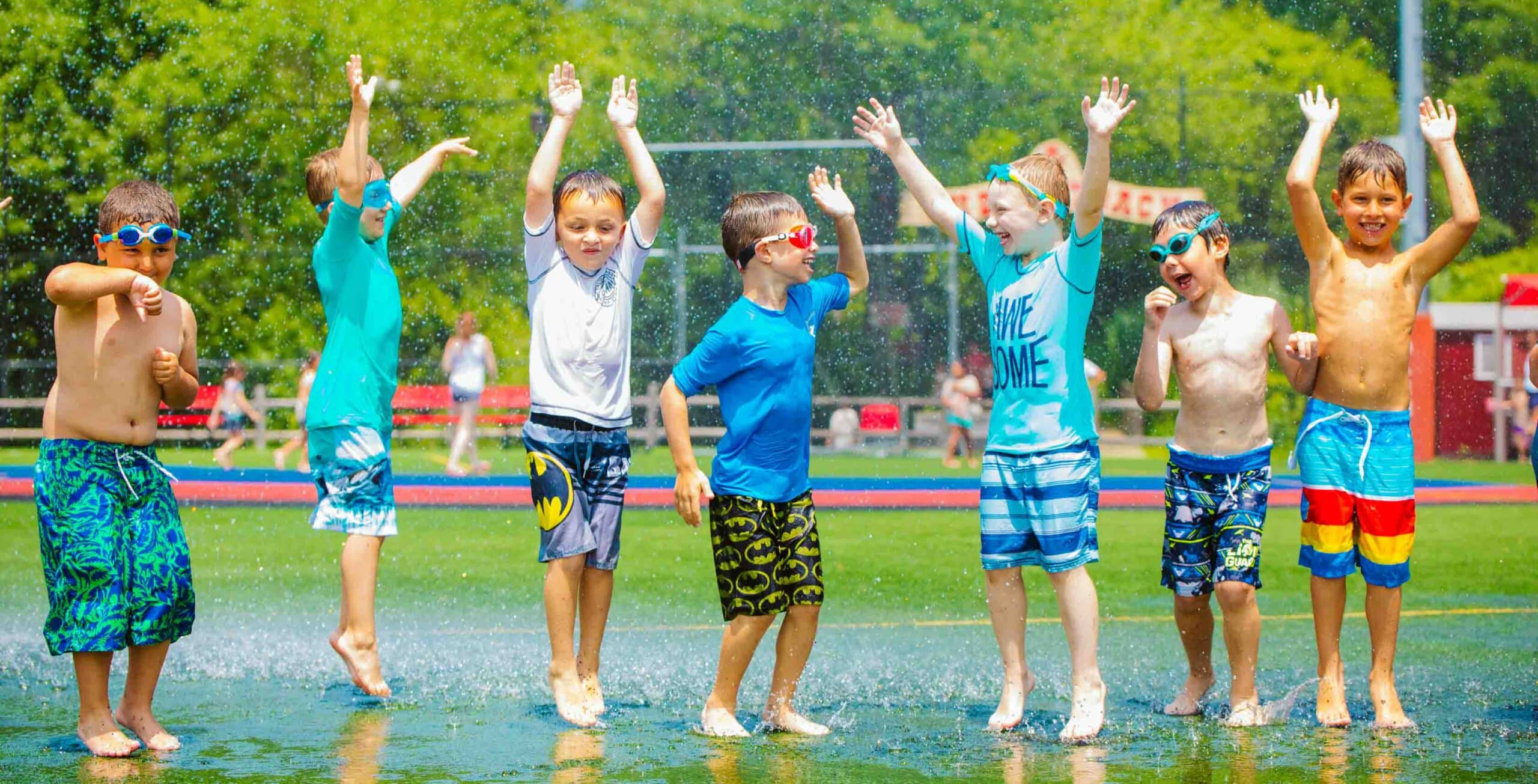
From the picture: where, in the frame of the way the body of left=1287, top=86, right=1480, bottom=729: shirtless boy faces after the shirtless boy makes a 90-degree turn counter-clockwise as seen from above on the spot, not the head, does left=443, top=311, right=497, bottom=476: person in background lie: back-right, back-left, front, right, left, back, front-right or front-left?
back-left

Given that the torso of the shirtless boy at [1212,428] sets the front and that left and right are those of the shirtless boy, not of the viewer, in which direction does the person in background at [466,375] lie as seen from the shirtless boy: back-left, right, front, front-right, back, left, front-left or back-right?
back-right

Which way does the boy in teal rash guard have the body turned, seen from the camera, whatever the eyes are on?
to the viewer's right

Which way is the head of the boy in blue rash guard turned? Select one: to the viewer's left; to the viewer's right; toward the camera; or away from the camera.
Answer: to the viewer's right

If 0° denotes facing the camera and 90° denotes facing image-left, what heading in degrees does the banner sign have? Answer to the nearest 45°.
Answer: approximately 0°

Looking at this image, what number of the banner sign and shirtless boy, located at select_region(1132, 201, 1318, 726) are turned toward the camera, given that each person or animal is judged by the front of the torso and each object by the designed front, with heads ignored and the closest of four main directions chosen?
2

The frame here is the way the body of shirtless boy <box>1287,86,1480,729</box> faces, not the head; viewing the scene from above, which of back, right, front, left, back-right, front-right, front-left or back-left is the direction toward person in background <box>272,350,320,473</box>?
back-right

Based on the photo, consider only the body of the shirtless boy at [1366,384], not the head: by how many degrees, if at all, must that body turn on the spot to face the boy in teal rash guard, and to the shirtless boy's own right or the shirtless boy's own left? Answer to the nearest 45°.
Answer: approximately 90° to the shirtless boy's own right
